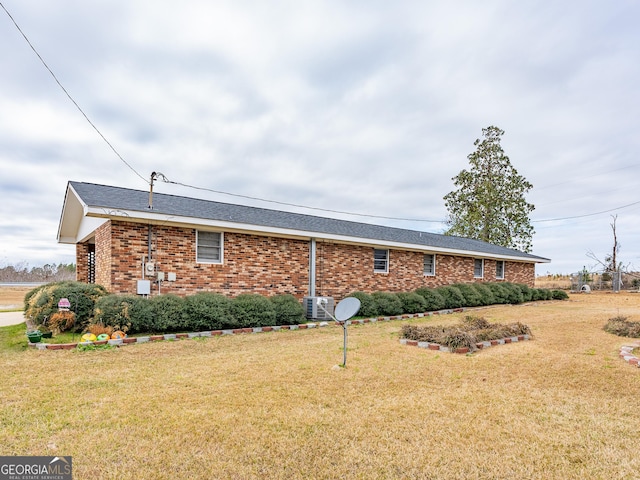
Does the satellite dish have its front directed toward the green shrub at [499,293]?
no

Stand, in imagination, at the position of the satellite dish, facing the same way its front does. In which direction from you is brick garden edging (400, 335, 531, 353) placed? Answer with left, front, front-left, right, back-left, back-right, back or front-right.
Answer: back

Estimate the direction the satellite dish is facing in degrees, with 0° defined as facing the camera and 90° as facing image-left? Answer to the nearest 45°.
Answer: approximately 45°
